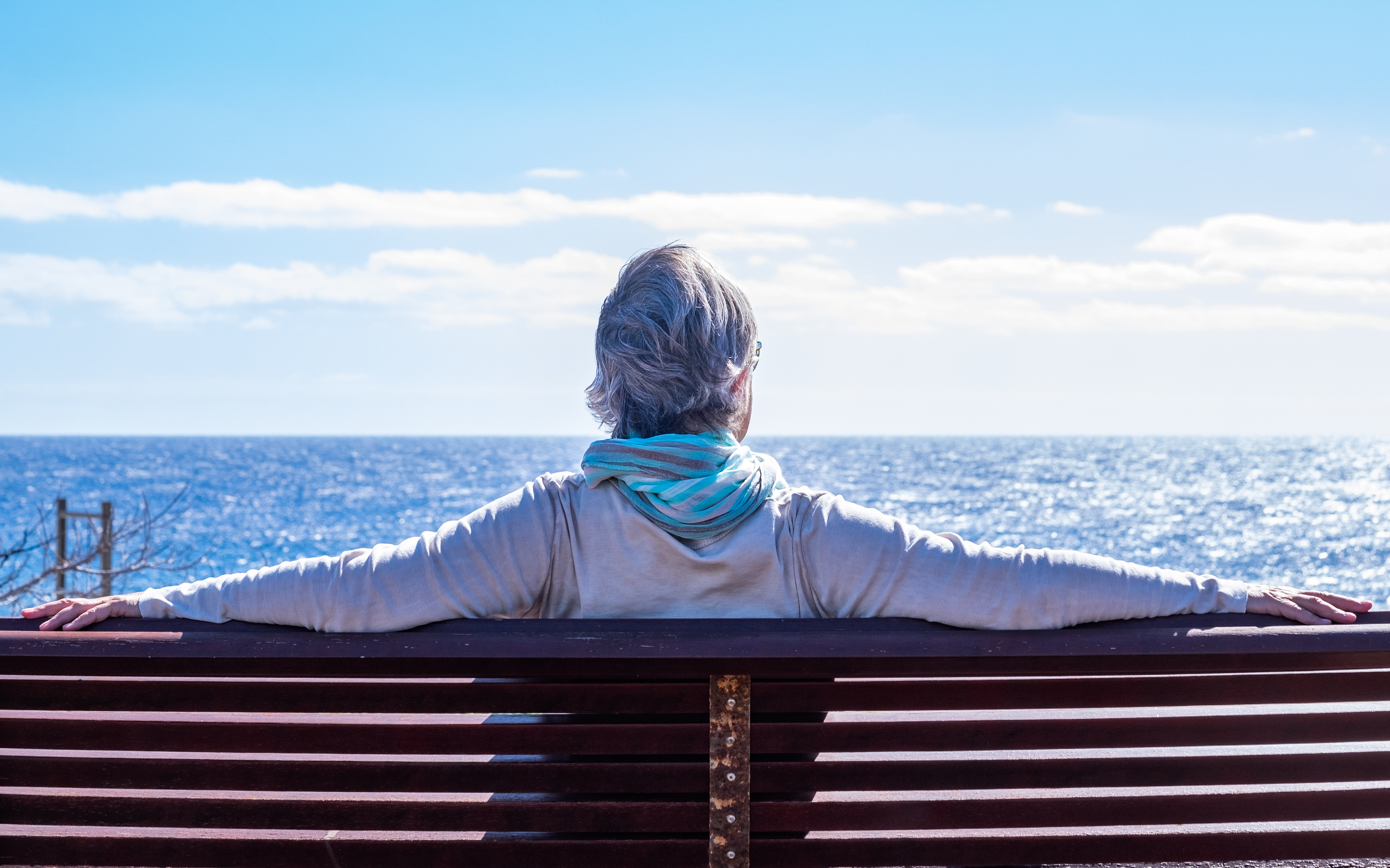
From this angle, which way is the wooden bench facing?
away from the camera

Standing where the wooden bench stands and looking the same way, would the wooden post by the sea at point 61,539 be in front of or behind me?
in front

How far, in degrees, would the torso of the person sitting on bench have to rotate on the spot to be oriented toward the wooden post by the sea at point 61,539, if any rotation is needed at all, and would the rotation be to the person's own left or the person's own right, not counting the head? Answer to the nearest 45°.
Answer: approximately 45° to the person's own left

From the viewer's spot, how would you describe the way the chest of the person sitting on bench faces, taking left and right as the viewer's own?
facing away from the viewer
